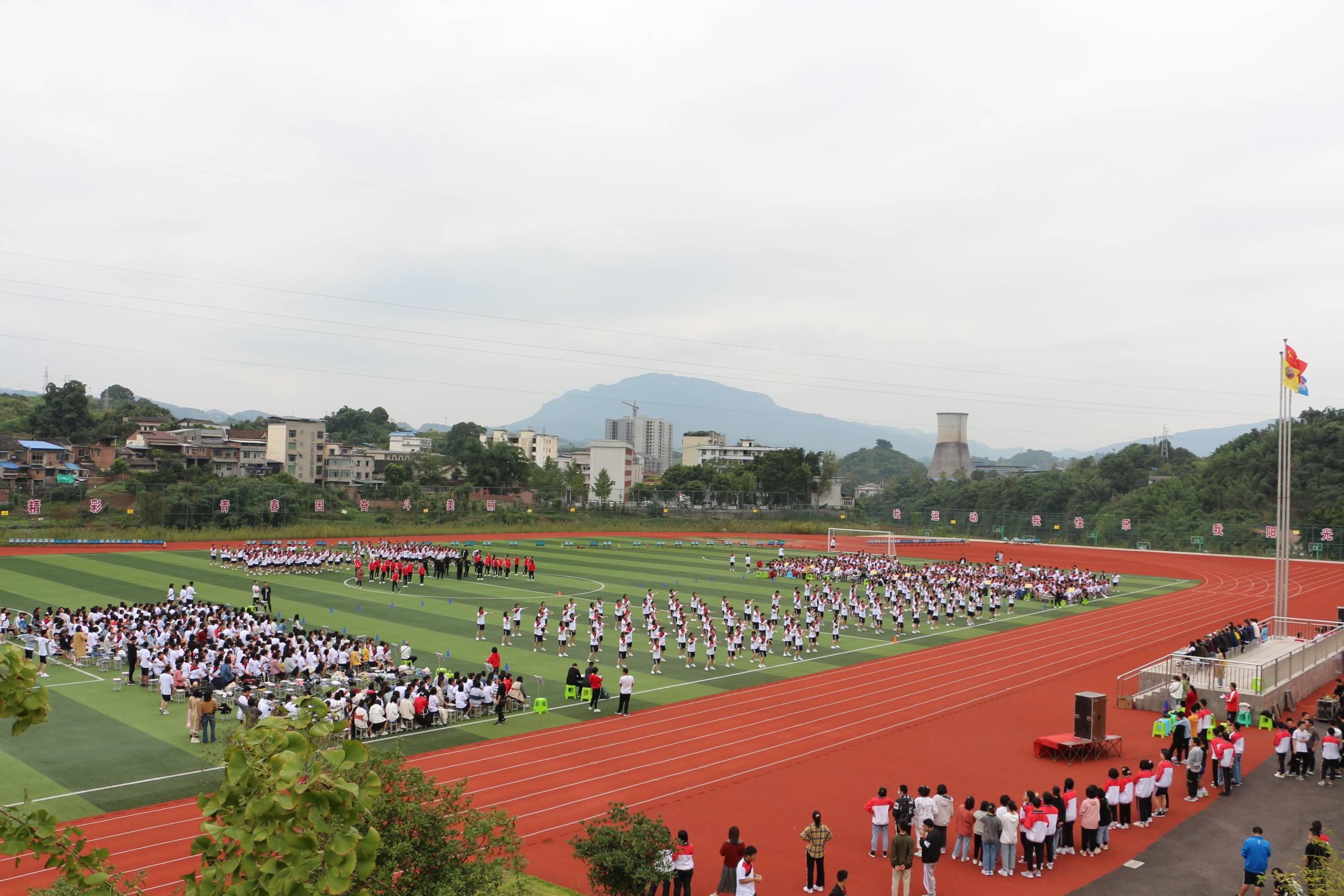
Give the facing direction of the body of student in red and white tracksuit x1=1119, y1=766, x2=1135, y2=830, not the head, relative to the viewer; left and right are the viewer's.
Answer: facing away from the viewer and to the left of the viewer

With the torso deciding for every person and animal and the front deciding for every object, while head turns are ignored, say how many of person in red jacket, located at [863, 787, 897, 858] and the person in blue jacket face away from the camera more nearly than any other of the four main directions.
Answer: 2

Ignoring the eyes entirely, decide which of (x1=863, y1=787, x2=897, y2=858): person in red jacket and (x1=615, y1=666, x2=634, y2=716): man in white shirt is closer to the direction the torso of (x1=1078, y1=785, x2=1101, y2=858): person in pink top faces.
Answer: the man in white shirt

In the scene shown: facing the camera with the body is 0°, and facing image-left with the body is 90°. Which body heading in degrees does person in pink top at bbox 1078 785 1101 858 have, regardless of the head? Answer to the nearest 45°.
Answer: approximately 135°

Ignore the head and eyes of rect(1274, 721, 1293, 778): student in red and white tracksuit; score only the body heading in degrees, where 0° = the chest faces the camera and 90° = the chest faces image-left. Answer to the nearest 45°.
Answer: approximately 135°

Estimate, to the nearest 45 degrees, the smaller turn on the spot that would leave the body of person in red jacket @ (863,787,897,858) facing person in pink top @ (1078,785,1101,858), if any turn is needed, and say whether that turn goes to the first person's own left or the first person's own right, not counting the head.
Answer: approximately 90° to the first person's own right

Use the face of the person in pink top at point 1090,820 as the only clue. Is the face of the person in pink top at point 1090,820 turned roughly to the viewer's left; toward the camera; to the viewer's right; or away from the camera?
away from the camera

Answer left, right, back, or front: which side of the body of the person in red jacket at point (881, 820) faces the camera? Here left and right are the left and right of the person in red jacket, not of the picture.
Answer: back

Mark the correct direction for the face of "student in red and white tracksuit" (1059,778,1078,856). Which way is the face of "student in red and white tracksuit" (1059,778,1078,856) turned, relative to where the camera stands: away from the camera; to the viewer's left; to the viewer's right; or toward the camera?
away from the camera
